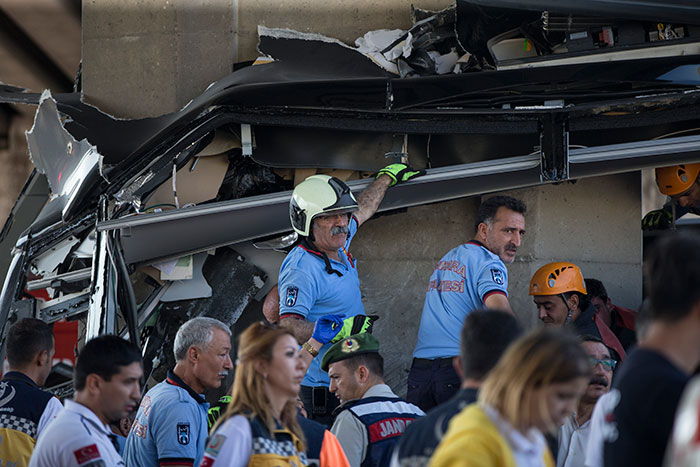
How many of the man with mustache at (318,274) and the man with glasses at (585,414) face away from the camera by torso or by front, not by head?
0

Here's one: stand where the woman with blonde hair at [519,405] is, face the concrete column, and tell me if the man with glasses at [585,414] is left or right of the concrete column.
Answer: right

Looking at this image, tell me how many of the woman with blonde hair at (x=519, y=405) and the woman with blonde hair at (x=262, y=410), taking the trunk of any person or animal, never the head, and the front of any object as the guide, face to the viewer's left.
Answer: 0

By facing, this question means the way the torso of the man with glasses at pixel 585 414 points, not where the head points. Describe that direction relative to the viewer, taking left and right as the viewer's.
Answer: facing the viewer and to the left of the viewer

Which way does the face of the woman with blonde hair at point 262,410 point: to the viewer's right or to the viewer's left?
to the viewer's right

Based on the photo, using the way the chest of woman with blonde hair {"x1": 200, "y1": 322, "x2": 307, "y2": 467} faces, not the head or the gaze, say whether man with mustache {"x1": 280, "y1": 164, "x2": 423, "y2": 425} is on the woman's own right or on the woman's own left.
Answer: on the woman's own left
